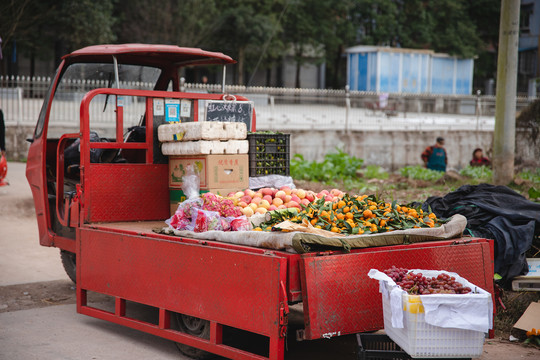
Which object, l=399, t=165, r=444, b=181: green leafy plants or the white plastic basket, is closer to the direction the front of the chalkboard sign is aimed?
the white plastic basket

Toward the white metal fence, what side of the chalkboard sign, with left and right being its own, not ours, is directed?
back

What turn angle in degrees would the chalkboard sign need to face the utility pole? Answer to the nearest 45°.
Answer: approximately 135° to its left

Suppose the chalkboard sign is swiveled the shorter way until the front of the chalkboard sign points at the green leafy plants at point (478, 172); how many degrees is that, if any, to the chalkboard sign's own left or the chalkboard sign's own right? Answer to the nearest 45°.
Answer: approximately 135° to the chalkboard sign's own left

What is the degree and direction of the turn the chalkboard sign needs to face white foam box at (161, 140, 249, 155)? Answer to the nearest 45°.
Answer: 0° — it already faces it

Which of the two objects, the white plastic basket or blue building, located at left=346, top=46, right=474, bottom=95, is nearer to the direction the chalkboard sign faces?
the white plastic basket

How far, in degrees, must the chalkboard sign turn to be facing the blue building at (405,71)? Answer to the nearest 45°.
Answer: approximately 180°

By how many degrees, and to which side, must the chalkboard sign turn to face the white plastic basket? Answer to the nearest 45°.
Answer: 0° — it already faces it

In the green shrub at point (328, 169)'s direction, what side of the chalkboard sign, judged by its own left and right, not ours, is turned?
back

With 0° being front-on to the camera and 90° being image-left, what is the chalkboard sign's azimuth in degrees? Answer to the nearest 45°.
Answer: approximately 0°

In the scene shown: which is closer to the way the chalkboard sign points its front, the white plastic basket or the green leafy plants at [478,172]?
the white plastic basket

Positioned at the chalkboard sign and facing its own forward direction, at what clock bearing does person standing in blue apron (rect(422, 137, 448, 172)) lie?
The person standing in blue apron is roughly at 7 o'clock from the chalkboard sign.

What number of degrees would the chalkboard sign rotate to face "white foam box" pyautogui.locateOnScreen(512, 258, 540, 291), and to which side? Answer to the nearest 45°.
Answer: approximately 45° to its left
